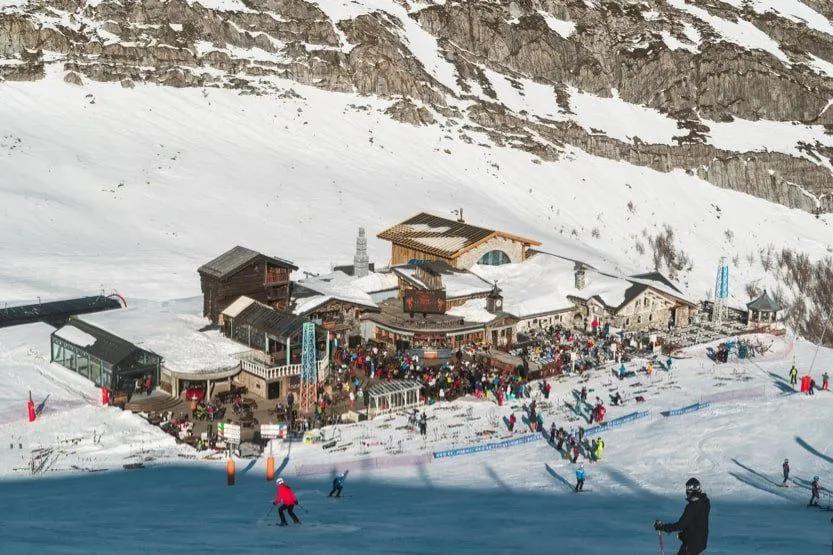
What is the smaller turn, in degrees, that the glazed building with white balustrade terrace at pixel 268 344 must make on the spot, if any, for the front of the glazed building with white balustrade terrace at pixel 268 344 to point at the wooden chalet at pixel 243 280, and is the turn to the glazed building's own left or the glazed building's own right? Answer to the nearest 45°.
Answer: approximately 135° to the glazed building's own left

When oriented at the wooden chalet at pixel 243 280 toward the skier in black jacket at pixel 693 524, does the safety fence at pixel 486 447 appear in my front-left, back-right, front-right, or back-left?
front-left

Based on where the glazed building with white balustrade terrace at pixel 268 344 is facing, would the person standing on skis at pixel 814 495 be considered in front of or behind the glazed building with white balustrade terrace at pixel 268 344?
in front

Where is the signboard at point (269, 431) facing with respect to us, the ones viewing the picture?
facing the viewer

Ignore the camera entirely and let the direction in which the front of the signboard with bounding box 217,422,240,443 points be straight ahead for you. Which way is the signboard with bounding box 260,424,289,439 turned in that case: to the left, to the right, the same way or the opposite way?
the same way

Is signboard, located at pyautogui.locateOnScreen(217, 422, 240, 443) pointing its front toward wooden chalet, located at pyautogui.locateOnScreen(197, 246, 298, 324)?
no

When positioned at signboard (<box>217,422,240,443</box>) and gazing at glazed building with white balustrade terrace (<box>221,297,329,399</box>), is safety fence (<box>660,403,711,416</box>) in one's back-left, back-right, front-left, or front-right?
front-right

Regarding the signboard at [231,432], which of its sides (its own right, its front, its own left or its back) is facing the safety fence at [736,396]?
left

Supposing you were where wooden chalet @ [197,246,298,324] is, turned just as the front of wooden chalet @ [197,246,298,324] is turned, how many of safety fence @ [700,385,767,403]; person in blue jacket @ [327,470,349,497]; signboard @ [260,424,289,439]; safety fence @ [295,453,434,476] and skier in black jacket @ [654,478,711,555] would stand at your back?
0

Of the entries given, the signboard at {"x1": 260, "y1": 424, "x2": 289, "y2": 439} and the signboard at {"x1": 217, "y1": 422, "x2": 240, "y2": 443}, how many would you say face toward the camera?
2

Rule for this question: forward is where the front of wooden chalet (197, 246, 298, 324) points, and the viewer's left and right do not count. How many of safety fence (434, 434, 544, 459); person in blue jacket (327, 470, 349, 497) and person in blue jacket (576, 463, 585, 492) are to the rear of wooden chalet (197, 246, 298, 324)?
0

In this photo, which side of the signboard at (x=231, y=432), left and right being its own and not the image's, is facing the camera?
front

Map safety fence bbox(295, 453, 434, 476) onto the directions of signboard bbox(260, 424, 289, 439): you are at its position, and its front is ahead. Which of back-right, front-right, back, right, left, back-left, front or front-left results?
front-left

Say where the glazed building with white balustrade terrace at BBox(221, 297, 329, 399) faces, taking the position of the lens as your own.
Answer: facing the viewer and to the right of the viewer
